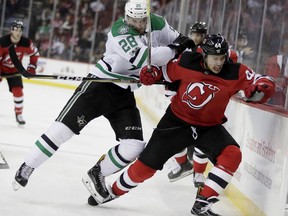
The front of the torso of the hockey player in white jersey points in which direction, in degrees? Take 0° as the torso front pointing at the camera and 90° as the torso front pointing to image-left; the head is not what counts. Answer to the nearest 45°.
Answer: approximately 315°

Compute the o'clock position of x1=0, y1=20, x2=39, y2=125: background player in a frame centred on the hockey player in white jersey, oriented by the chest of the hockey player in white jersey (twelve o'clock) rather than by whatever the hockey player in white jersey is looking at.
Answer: The background player is roughly at 7 o'clock from the hockey player in white jersey.

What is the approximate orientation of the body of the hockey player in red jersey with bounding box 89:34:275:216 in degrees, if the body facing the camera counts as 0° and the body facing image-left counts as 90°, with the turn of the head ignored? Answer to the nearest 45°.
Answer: approximately 0°

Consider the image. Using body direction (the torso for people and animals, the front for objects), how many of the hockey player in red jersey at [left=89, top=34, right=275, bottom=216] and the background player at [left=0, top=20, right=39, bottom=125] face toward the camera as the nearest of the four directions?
2

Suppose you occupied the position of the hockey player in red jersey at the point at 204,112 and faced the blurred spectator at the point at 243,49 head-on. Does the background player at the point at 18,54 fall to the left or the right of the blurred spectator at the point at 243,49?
left

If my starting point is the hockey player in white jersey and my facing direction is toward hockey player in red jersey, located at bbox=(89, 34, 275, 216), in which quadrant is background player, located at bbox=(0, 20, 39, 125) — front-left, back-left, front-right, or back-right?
back-left

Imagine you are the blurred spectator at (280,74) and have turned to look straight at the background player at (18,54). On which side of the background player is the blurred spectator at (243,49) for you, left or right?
right

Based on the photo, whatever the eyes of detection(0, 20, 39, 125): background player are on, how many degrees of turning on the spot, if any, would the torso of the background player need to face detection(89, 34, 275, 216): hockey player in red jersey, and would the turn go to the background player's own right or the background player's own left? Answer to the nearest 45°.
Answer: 0° — they already face them

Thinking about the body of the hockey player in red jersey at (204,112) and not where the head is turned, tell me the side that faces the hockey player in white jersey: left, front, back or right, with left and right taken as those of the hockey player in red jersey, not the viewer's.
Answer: right

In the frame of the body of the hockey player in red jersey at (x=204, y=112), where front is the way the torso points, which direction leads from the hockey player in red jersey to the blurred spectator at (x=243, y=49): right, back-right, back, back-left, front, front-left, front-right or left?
back
